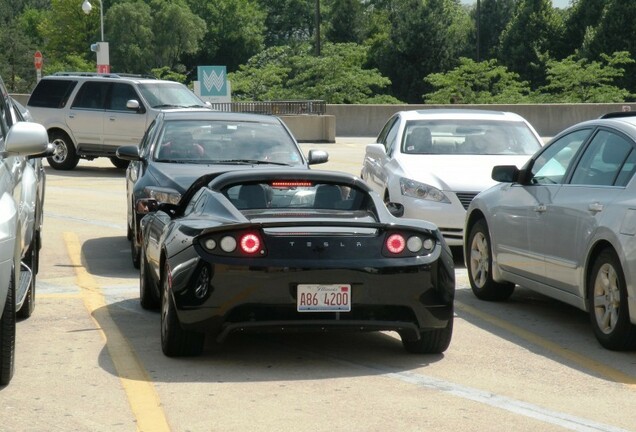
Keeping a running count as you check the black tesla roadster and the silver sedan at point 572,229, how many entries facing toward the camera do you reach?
0

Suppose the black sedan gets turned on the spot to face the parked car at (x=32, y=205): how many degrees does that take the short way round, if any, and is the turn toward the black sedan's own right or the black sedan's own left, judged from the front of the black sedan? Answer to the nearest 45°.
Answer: approximately 45° to the black sedan's own right

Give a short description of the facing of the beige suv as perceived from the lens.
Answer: facing the viewer and to the right of the viewer

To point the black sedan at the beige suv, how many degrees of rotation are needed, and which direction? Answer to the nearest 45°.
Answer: approximately 180°

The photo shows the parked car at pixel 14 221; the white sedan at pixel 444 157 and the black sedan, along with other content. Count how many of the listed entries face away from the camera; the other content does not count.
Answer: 0

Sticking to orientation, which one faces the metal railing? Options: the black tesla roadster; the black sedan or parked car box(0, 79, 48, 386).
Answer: the black tesla roadster

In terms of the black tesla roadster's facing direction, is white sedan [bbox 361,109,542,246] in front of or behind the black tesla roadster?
in front

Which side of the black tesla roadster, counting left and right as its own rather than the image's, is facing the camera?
back

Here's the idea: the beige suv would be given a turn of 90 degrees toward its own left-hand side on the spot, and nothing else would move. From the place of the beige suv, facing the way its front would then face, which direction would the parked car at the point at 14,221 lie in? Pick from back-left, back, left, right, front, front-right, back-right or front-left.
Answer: back-right

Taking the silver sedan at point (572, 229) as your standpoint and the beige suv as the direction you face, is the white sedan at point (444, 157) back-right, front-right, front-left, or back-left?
front-right

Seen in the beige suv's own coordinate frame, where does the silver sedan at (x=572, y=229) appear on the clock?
The silver sedan is roughly at 1 o'clock from the beige suv.

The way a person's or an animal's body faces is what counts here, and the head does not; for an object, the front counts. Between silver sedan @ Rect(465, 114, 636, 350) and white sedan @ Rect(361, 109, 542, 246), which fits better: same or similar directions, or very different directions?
very different directions

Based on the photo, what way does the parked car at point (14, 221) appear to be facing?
toward the camera

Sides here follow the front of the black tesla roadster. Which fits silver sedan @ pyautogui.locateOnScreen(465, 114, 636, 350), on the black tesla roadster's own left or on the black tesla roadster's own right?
on the black tesla roadster's own right
